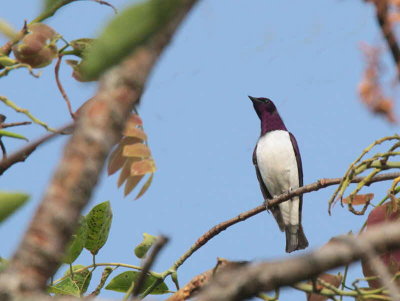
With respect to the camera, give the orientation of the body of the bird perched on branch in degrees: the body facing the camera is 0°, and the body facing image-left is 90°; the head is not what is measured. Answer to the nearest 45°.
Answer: approximately 45°
